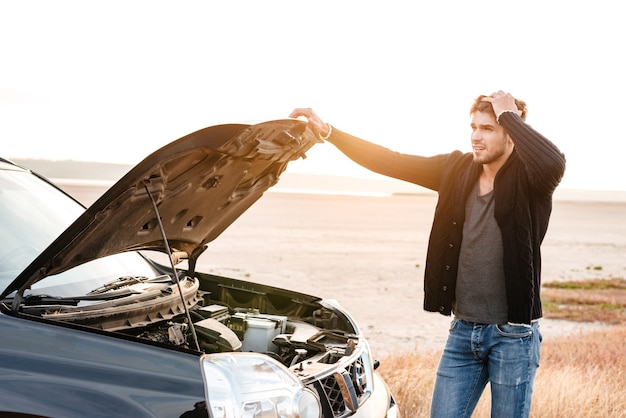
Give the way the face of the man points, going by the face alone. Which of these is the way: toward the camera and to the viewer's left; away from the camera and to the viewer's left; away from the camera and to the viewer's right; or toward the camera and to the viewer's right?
toward the camera and to the viewer's left

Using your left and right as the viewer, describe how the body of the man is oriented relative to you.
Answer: facing the viewer and to the left of the viewer

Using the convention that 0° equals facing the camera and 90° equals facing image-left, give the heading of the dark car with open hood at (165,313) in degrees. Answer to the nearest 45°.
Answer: approximately 315°

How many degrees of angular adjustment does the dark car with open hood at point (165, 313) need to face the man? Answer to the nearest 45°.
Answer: approximately 45° to its left

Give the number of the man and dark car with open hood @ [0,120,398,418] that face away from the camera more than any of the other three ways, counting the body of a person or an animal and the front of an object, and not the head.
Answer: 0

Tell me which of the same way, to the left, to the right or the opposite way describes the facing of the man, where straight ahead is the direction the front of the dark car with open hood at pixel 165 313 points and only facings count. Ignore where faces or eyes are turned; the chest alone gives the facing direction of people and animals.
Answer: to the right
